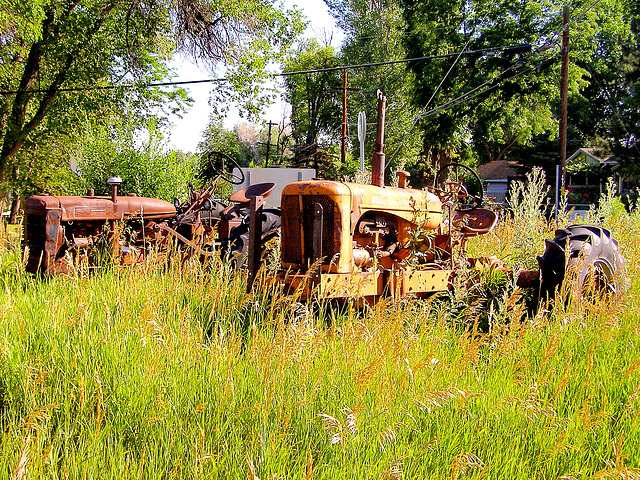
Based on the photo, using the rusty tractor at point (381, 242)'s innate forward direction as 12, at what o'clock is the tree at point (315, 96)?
The tree is roughly at 4 o'clock from the rusty tractor.

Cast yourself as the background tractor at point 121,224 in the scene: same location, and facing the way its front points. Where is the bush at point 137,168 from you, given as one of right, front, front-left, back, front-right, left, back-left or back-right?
back-right

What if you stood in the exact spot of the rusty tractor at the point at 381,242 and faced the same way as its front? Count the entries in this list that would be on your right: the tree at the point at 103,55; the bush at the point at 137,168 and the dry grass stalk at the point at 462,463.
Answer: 2

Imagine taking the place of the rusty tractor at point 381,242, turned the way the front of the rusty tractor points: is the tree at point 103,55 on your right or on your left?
on your right

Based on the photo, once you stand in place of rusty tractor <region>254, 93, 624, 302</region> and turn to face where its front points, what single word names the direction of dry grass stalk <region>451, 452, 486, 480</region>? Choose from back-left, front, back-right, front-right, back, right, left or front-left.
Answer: front-left

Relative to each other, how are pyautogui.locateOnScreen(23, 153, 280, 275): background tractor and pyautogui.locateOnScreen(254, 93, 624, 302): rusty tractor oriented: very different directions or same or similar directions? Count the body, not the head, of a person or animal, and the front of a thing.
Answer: same or similar directions

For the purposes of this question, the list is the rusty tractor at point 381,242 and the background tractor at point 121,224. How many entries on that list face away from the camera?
0

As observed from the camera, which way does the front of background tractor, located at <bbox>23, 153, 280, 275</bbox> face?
facing the viewer and to the left of the viewer

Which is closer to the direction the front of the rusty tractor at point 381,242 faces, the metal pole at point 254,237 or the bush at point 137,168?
the metal pole

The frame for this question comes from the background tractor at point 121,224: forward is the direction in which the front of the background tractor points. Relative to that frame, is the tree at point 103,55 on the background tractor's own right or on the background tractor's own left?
on the background tractor's own right

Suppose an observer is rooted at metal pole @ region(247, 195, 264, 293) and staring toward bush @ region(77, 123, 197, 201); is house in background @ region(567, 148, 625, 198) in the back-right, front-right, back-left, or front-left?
front-right

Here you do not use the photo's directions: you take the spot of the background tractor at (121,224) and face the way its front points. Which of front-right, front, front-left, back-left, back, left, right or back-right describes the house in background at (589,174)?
back

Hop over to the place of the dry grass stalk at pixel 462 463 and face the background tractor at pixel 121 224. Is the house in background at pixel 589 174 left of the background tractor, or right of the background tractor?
right
